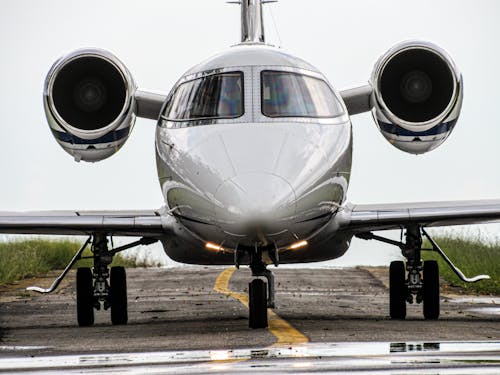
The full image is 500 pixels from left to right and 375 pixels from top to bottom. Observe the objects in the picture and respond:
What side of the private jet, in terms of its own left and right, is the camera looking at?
front
